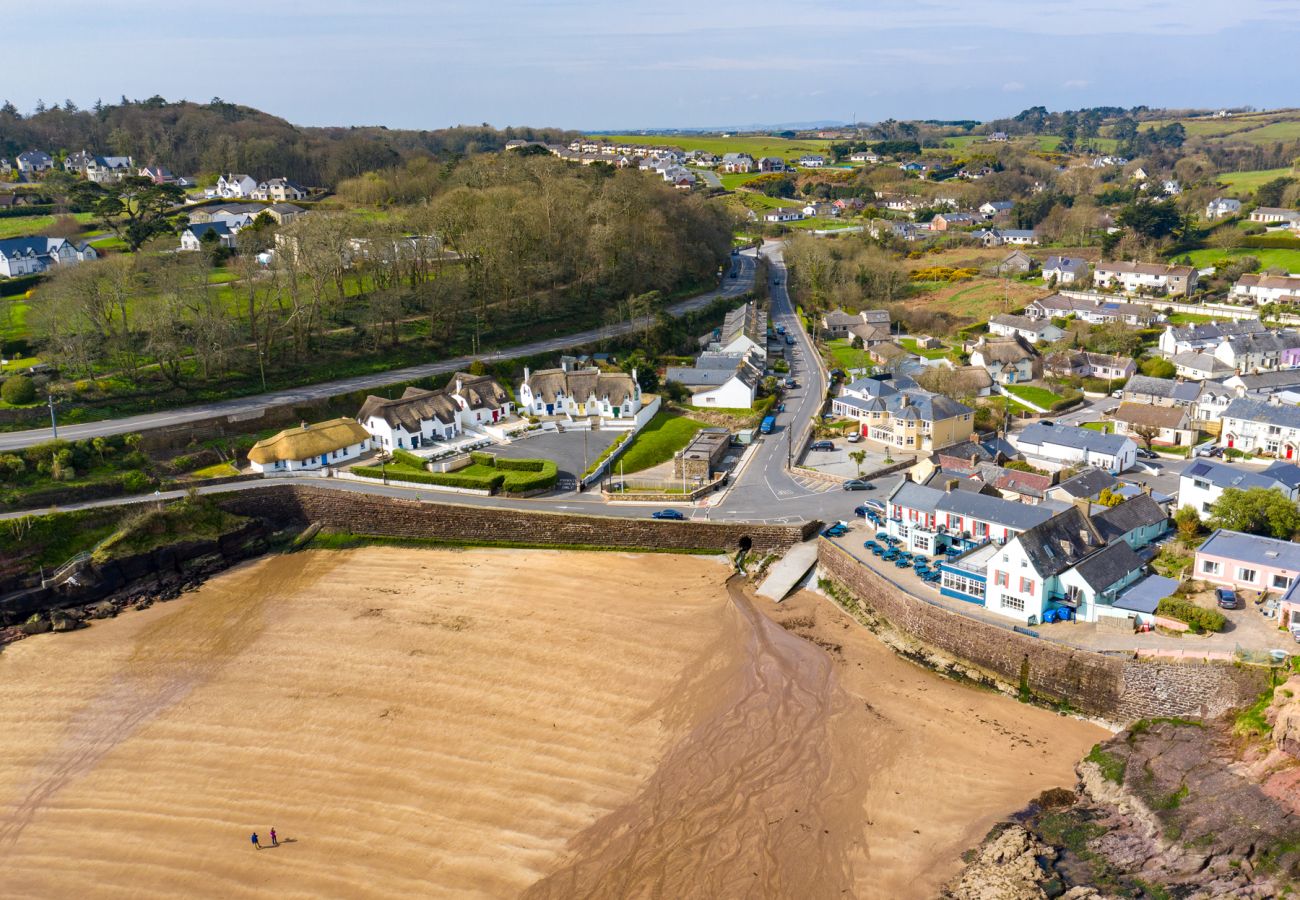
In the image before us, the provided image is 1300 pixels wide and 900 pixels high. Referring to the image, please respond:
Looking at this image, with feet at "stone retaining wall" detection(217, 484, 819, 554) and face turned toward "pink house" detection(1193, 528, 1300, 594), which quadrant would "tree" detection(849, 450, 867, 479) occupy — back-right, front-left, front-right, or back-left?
front-left

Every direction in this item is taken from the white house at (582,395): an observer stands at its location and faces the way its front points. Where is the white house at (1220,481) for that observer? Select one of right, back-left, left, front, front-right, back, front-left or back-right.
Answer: front-left

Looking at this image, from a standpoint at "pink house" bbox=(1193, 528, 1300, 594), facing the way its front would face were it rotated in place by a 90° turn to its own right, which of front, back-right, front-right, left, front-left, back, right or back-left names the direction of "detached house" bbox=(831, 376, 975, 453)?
front-right

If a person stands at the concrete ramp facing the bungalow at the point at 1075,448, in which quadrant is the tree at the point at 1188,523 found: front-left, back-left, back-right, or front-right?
front-right

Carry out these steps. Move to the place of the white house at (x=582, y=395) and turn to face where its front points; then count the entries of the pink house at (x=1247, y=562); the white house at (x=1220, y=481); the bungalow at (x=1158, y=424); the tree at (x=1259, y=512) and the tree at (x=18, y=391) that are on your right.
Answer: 1

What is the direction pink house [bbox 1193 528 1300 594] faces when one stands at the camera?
facing the viewer

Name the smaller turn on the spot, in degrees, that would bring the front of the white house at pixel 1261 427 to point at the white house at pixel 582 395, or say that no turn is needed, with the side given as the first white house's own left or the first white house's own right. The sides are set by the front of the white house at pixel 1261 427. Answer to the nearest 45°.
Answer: approximately 90° to the first white house's own right

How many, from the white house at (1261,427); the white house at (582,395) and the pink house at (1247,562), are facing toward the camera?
3

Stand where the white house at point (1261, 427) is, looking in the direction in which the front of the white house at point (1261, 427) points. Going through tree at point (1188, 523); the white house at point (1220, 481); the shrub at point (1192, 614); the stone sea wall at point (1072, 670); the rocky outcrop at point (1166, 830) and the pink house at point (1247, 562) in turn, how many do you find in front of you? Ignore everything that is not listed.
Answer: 6

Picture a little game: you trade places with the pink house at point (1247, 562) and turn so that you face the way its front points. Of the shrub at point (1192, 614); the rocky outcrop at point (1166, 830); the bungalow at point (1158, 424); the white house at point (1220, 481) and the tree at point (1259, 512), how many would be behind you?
3

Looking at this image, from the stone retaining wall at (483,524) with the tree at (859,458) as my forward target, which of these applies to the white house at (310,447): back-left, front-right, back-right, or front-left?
back-left

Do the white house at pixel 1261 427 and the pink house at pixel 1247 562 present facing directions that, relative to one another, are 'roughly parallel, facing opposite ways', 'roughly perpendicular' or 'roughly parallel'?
roughly parallel

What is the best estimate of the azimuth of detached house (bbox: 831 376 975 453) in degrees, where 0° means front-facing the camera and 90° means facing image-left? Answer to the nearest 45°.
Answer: approximately 45°

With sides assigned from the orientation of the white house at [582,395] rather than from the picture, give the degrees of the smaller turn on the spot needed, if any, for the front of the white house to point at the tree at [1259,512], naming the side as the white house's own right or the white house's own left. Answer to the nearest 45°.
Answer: approximately 45° to the white house's own left

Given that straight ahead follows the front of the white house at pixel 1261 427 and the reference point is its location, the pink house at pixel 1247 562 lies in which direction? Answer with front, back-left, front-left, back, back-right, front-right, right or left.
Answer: front

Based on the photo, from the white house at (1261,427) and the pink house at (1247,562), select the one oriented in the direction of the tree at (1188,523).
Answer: the white house

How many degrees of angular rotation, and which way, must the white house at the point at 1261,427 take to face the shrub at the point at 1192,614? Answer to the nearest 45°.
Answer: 0° — it already faces it

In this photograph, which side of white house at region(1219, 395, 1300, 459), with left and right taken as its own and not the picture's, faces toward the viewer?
front
